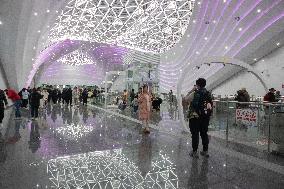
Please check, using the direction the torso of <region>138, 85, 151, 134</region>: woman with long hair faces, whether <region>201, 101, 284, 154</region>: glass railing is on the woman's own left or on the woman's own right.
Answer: on the woman's own left

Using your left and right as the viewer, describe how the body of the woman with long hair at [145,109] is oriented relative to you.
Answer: facing the viewer

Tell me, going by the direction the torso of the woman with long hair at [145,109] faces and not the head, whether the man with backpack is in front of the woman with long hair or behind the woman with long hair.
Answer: in front
